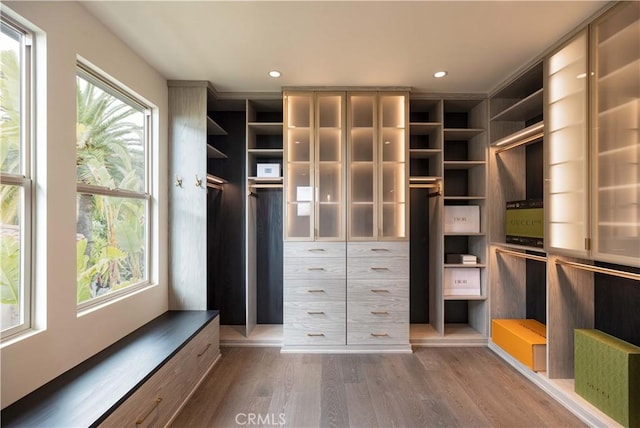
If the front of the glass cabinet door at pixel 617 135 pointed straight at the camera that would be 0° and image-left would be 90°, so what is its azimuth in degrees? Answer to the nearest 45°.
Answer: approximately 45°

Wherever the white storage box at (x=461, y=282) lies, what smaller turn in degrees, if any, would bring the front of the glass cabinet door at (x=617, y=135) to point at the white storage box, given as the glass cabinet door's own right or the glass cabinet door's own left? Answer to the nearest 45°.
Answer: approximately 90° to the glass cabinet door's own right

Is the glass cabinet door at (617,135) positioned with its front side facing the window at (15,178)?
yes

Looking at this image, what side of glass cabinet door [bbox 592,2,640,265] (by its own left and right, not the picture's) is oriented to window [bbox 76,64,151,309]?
front

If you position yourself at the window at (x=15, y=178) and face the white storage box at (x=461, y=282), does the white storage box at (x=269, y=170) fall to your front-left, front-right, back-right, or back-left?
front-left

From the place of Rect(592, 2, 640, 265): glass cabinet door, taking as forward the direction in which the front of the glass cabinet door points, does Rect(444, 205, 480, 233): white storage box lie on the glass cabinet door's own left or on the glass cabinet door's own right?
on the glass cabinet door's own right

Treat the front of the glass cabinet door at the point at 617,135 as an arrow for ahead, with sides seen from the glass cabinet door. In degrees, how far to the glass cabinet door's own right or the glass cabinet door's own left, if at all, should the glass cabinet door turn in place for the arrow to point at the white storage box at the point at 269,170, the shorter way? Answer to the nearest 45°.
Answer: approximately 45° to the glass cabinet door's own right

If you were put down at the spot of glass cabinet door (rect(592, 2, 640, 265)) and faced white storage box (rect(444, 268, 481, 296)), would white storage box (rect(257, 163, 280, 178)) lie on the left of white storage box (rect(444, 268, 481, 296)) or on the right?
left
